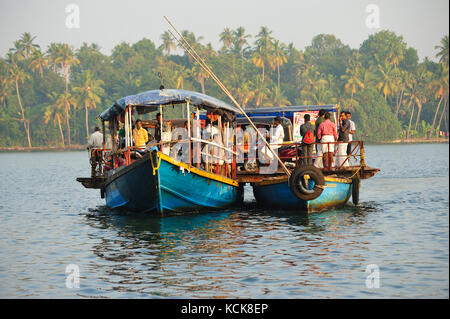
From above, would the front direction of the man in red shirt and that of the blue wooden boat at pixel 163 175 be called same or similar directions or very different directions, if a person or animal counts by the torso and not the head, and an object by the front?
very different directions

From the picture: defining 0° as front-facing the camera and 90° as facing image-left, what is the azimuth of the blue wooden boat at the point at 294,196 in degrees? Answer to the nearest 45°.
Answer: approximately 0°

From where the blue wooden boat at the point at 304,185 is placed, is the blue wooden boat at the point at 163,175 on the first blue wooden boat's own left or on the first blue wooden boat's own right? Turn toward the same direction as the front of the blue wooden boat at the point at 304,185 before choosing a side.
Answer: on the first blue wooden boat's own right
